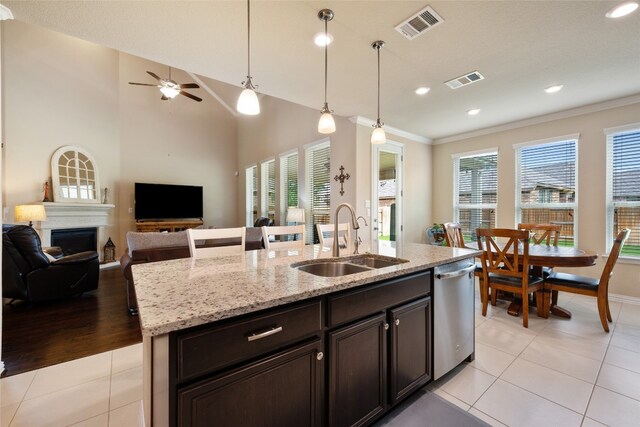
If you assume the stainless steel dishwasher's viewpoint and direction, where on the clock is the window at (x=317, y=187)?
The window is roughly at 6 o'clock from the stainless steel dishwasher.

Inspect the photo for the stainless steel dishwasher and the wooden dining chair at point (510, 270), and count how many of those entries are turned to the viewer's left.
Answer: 0

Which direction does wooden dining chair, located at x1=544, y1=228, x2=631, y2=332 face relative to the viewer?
to the viewer's left

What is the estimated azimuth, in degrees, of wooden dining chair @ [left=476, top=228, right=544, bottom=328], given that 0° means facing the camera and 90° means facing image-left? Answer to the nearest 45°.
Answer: approximately 225°

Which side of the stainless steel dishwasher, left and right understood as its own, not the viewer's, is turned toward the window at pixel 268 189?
back

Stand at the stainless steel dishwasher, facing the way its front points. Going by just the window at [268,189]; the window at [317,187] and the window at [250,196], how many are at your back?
3

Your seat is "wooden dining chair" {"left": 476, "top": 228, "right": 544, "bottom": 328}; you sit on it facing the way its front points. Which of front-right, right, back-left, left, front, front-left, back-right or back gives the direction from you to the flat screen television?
back-left

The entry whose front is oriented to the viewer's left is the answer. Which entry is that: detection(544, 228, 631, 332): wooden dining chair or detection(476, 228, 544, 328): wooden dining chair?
detection(544, 228, 631, 332): wooden dining chair

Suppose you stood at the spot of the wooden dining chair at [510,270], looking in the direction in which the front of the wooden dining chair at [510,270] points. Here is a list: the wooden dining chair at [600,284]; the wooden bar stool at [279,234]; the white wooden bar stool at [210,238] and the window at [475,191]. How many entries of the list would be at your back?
2

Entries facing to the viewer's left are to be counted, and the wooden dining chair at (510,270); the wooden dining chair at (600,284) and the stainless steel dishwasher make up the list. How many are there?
1

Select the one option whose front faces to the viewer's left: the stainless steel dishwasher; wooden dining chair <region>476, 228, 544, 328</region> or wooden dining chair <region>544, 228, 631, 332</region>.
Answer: wooden dining chair <region>544, 228, 631, 332</region>

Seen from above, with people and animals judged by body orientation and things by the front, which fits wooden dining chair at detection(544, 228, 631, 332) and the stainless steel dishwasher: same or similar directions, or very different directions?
very different directions

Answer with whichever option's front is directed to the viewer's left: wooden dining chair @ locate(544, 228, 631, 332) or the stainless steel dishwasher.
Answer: the wooden dining chair
